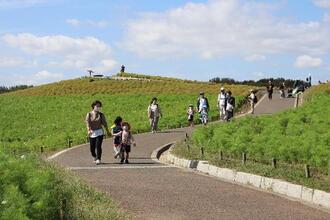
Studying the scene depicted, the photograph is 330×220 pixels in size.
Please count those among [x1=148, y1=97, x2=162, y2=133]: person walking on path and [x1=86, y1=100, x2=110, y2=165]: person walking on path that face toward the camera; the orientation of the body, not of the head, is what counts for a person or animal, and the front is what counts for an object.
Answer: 2

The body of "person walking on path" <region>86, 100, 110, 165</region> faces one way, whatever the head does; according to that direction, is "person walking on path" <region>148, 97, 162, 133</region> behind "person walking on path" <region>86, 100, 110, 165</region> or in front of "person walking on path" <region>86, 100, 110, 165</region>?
behind

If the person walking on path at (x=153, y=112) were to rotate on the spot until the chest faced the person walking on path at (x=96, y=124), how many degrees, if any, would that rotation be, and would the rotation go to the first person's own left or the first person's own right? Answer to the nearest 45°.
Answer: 0° — they already face them

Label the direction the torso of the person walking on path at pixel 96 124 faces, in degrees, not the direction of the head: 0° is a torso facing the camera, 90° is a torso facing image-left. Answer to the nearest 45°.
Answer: approximately 0°

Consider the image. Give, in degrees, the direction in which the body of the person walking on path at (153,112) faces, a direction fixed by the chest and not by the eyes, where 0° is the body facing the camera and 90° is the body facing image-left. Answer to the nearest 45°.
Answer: approximately 0°

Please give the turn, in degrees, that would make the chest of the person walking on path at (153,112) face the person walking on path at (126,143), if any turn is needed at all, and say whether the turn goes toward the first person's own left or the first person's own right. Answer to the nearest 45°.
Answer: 0° — they already face them

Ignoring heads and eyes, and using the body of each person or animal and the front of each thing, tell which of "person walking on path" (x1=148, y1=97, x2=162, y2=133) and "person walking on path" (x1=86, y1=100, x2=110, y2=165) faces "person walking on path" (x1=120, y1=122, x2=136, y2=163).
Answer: "person walking on path" (x1=148, y1=97, x2=162, y2=133)
